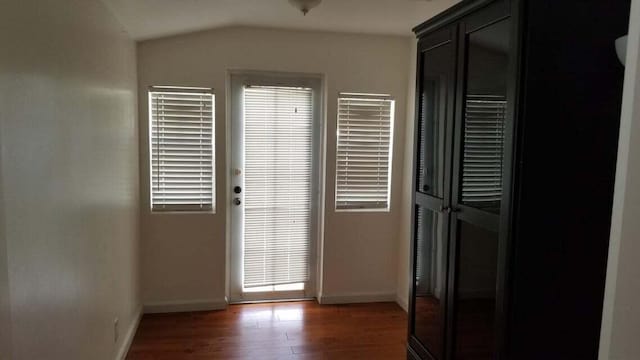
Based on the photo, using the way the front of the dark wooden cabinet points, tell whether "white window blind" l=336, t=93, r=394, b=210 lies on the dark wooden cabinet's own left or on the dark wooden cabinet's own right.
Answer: on the dark wooden cabinet's own right

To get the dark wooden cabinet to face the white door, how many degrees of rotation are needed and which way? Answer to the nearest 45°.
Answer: approximately 90° to its right

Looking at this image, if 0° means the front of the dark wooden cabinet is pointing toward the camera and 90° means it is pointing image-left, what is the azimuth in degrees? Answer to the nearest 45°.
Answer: approximately 45°
